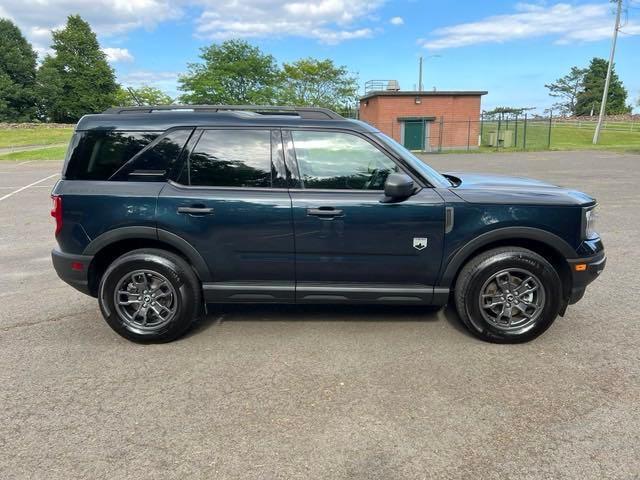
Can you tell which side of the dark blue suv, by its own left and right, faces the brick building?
left

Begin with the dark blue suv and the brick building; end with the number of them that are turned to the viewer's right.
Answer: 1

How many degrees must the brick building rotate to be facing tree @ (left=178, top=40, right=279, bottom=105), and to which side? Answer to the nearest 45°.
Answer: approximately 135° to its right

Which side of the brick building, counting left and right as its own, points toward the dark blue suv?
front

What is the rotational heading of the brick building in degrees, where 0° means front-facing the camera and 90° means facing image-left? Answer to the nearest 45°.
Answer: approximately 0°

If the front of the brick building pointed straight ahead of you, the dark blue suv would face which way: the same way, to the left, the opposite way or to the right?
to the left

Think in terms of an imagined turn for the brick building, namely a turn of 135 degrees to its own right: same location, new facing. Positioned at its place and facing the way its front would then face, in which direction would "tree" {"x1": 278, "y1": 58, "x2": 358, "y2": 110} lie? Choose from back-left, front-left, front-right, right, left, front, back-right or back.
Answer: front

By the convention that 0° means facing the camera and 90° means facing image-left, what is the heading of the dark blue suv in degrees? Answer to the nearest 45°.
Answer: approximately 270°

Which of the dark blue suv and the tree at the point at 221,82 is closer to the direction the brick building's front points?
the dark blue suv

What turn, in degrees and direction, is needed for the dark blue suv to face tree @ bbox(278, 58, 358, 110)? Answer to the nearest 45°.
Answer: approximately 90° to its left
